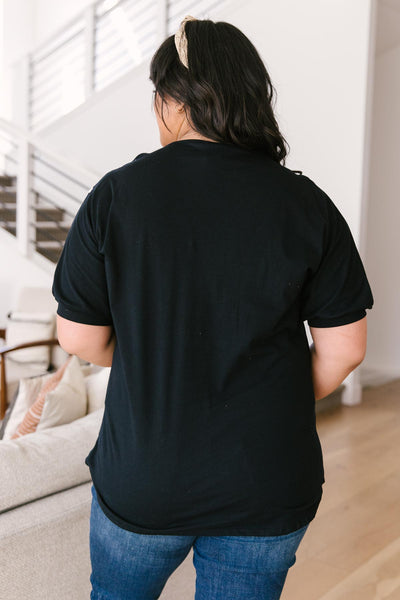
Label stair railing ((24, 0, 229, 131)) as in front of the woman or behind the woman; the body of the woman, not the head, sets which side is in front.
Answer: in front

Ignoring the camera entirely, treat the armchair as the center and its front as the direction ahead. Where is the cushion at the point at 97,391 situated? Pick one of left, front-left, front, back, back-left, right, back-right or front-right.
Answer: front-left

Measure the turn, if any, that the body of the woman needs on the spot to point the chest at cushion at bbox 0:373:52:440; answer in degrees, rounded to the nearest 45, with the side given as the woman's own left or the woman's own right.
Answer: approximately 45° to the woman's own left

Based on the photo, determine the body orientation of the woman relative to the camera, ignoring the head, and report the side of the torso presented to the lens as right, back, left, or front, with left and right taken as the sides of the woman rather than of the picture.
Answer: back

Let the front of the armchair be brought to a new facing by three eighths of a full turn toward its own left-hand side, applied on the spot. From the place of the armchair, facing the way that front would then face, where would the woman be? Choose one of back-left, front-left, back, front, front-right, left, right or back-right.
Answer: right

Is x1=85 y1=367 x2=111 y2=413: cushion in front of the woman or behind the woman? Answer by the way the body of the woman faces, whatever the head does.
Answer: in front
